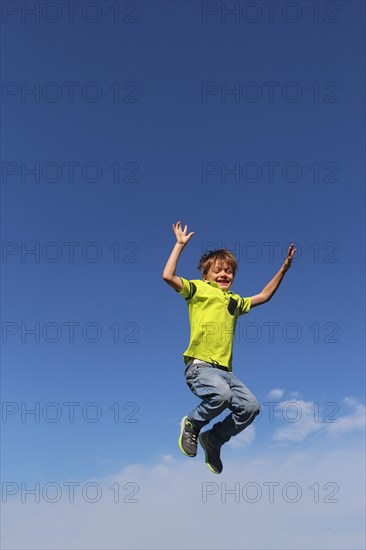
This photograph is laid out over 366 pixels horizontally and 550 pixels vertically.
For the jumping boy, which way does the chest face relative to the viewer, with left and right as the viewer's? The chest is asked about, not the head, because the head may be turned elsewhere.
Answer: facing the viewer and to the right of the viewer
